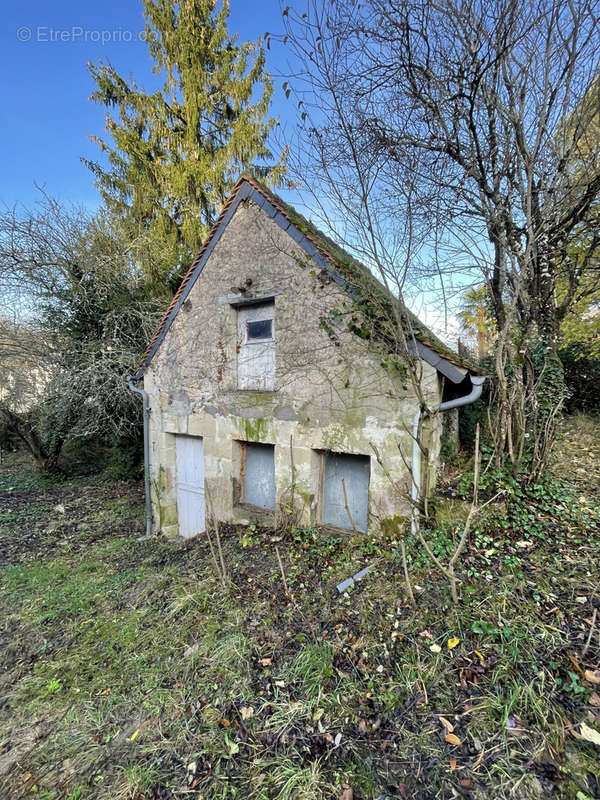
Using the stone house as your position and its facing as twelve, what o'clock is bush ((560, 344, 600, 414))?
The bush is roughly at 8 o'clock from the stone house.

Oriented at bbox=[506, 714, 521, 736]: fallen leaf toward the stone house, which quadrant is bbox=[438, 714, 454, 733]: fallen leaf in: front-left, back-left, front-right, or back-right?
front-left

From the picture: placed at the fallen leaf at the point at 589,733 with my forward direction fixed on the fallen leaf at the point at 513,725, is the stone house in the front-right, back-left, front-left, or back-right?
front-right

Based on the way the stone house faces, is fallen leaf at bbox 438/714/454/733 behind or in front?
in front

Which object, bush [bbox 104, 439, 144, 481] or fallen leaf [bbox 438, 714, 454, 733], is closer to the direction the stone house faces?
the fallen leaf

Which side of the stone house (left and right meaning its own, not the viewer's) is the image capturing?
front

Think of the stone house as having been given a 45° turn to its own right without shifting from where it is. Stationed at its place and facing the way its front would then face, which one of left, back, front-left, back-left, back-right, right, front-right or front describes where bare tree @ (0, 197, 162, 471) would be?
right

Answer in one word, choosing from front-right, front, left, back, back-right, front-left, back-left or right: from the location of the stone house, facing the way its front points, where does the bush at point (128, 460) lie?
back-right

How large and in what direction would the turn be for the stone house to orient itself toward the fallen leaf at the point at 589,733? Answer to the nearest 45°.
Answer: approximately 45° to its left

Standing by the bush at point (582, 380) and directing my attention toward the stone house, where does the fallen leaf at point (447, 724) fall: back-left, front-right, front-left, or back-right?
front-left
